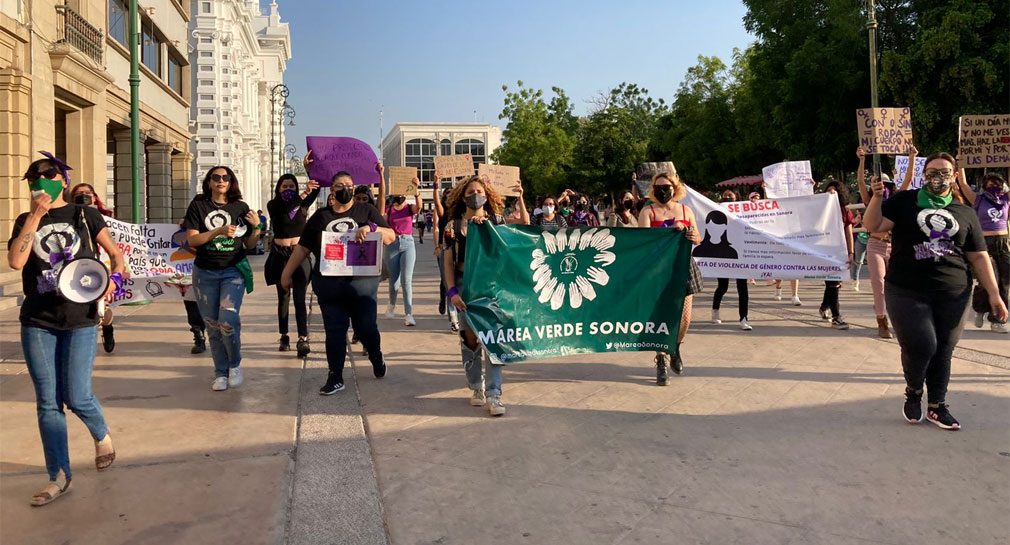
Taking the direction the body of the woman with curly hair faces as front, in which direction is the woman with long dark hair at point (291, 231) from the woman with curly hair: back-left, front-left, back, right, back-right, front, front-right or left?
back-right

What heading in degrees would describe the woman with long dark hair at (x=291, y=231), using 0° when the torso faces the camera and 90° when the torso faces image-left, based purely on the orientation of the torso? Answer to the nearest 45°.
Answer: approximately 0°

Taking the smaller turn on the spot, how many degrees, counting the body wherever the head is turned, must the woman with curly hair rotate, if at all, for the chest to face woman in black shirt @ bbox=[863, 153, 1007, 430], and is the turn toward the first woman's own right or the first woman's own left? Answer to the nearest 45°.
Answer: approximately 90° to the first woman's own left

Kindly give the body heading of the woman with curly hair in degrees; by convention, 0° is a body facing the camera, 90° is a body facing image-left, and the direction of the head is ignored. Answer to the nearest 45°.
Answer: approximately 0°

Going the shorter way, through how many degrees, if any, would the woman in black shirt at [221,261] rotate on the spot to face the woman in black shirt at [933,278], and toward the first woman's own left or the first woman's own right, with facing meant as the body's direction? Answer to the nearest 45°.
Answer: approximately 45° to the first woman's own left

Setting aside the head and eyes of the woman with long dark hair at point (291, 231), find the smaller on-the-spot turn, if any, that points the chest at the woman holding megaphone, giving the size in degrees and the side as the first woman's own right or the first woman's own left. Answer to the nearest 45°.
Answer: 0° — they already face them

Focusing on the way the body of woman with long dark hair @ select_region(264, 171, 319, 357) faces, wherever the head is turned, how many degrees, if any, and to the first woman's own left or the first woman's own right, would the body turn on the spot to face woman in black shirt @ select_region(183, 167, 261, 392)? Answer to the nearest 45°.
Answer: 0° — they already face them
